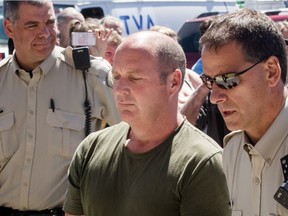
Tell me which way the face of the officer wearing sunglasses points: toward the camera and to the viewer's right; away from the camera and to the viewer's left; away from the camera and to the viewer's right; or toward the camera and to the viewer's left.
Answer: toward the camera and to the viewer's left

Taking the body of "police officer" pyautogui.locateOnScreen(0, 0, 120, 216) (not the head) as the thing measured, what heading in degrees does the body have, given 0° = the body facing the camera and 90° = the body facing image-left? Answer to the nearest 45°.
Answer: approximately 0°

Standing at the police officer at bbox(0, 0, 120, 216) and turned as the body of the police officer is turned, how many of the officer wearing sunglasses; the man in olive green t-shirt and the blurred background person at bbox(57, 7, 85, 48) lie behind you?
1

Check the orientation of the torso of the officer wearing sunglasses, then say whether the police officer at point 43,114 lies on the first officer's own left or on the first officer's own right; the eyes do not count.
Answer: on the first officer's own right

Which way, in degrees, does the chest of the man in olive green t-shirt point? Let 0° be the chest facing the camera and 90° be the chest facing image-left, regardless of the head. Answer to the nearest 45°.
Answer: approximately 45°

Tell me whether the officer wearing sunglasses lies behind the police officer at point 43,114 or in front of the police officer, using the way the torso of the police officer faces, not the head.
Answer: in front
